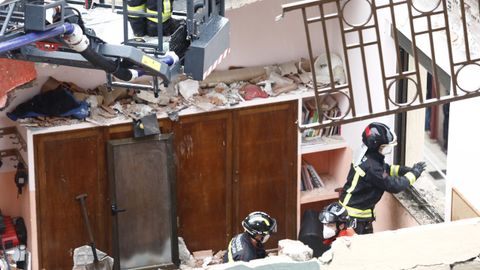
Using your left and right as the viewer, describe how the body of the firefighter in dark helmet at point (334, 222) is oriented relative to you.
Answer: facing the viewer and to the left of the viewer
